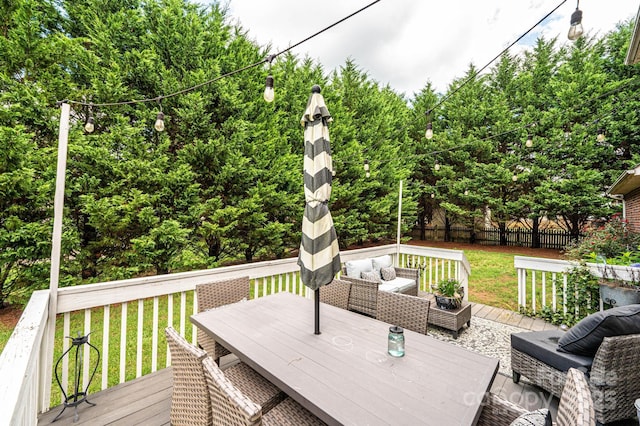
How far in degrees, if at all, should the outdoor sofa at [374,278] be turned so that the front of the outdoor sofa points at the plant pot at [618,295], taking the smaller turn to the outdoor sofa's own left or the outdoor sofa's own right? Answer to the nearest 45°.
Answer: approximately 45° to the outdoor sofa's own left

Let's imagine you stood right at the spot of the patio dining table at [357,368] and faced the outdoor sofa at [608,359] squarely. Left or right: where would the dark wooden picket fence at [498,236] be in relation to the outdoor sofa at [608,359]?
left

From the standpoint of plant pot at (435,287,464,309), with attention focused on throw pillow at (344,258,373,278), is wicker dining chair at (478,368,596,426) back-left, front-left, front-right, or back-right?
back-left

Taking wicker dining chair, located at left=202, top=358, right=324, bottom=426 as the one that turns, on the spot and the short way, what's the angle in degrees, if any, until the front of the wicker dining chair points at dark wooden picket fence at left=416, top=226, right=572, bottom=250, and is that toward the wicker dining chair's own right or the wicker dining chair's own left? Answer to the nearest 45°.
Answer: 0° — it already faces it

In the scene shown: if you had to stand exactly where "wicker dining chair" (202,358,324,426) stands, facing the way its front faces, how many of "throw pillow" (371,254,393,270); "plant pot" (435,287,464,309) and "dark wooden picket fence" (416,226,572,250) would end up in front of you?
3

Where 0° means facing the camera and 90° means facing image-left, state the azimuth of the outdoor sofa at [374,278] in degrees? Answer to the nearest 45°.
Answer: approximately 315°

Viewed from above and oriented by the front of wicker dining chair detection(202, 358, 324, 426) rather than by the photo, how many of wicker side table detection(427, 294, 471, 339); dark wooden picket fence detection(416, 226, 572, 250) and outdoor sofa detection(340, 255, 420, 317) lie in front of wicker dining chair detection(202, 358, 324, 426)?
3

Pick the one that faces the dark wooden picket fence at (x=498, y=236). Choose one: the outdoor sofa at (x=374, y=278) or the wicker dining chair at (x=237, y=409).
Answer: the wicker dining chair

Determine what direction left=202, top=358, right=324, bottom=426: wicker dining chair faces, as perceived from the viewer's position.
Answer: facing away from the viewer and to the right of the viewer
